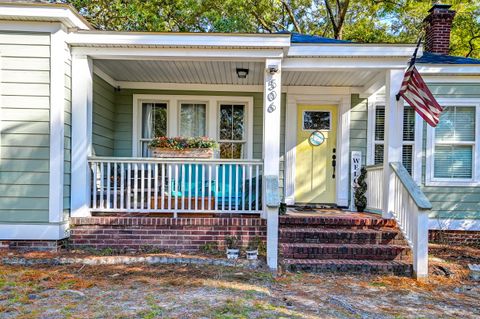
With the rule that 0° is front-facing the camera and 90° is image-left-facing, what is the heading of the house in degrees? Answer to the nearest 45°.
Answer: approximately 0°
